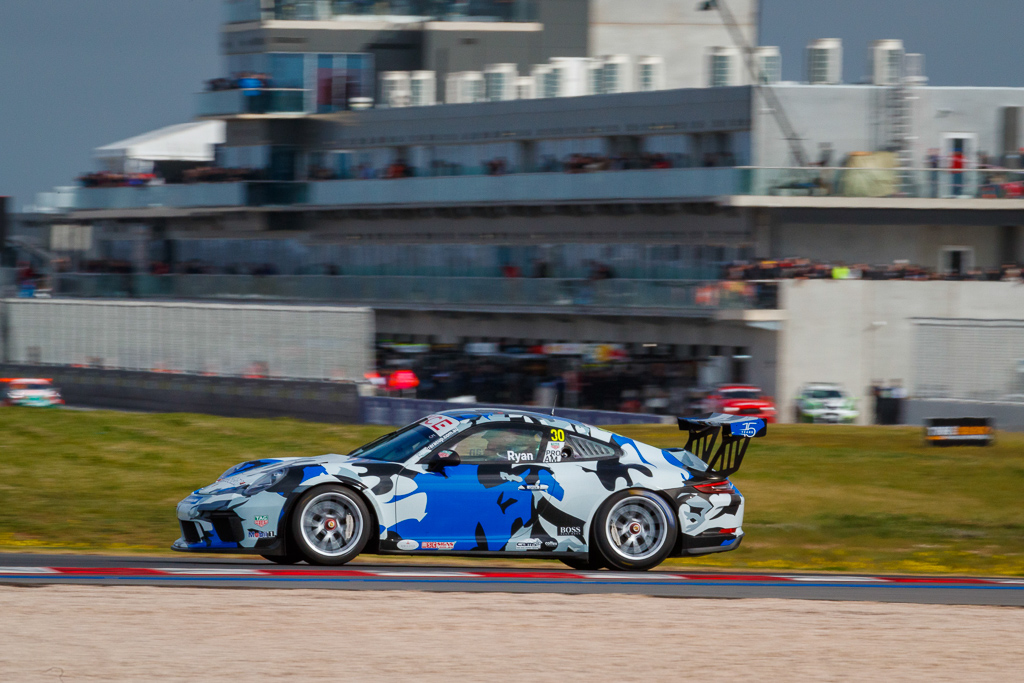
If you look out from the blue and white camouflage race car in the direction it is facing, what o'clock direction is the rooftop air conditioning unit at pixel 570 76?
The rooftop air conditioning unit is roughly at 3 o'clock from the blue and white camouflage race car.

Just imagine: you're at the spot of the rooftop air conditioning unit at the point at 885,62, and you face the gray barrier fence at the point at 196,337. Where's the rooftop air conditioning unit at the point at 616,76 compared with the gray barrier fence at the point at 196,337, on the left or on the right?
right

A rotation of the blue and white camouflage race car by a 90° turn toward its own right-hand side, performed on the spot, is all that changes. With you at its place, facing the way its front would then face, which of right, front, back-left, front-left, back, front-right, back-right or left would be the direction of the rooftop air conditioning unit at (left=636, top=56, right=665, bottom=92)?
front

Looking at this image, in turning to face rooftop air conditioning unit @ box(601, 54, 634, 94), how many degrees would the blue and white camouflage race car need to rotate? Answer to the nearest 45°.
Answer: approximately 90° to its right

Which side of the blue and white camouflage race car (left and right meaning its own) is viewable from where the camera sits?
left
